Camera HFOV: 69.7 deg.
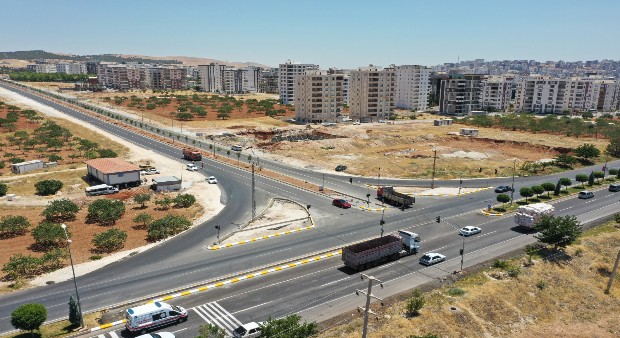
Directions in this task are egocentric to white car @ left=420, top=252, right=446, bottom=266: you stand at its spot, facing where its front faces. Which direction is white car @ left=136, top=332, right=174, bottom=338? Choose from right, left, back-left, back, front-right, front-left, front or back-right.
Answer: back

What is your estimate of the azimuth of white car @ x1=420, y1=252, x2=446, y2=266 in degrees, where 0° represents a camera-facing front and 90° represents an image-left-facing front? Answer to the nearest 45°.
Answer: approximately 225°

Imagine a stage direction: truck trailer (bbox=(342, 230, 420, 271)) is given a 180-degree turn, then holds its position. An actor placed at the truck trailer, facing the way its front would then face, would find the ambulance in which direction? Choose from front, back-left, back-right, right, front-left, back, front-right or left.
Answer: front

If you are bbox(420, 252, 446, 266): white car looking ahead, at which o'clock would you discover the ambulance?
The ambulance is roughly at 6 o'clock from the white car.

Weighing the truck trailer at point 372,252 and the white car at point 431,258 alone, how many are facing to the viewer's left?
0

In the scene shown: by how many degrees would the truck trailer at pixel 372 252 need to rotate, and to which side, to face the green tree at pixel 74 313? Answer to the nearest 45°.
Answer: approximately 180°

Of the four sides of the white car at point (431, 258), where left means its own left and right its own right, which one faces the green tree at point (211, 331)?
back

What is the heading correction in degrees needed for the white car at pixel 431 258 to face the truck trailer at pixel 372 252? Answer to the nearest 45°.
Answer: approximately 180°

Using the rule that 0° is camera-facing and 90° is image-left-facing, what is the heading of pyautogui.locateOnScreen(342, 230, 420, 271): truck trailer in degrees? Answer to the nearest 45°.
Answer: approximately 225°

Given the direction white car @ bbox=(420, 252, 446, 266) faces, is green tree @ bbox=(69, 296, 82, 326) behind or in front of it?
behind

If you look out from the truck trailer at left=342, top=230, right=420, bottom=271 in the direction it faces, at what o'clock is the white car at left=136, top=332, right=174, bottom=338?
The white car is roughly at 6 o'clock from the truck trailer.

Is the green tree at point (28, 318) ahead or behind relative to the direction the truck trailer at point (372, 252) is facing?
behind

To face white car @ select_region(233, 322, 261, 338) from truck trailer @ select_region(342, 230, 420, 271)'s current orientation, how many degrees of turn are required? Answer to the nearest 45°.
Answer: approximately 180°
